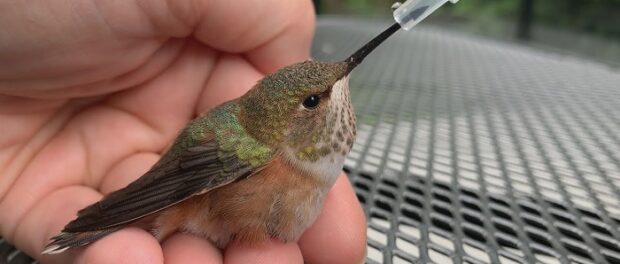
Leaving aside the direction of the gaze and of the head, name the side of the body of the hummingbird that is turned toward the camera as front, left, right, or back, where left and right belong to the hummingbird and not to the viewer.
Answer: right

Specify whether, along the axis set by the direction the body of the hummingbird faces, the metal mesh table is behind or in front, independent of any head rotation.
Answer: in front
